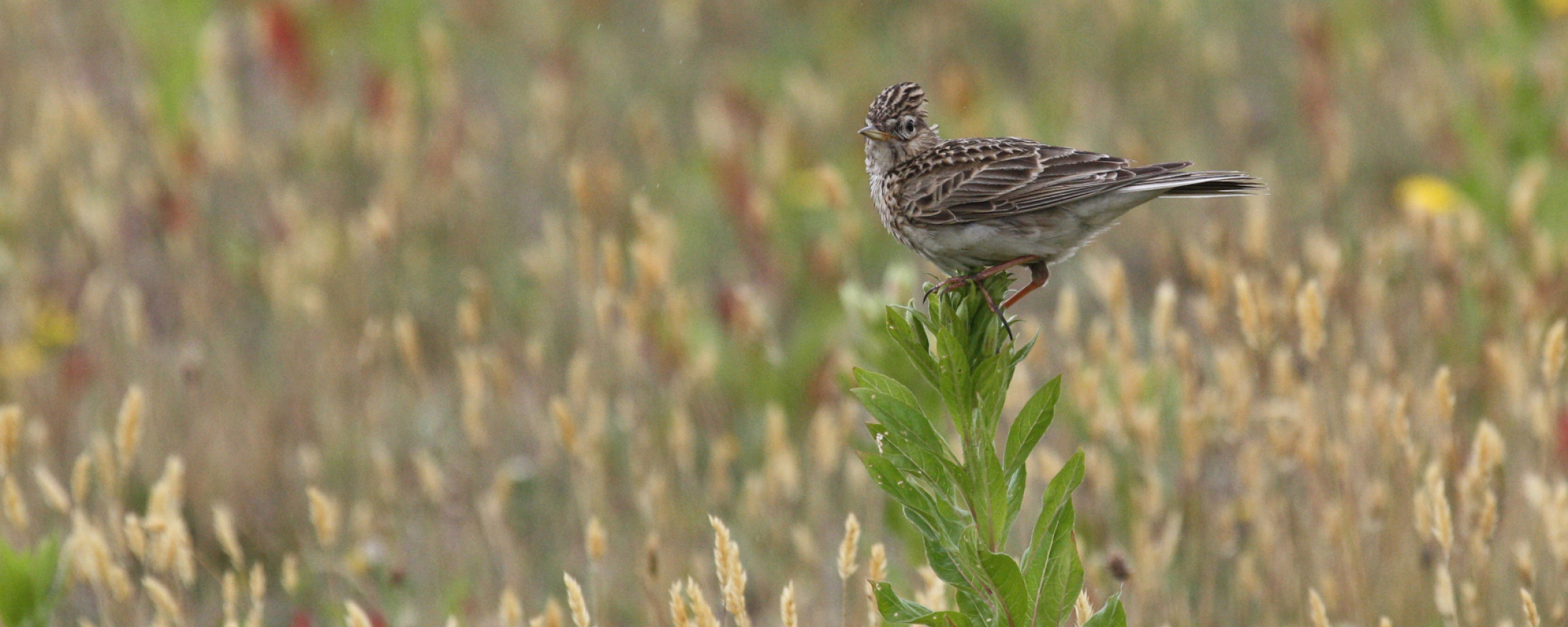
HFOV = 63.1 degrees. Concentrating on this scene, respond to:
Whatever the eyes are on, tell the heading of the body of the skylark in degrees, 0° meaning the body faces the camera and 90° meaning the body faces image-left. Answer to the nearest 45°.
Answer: approximately 90°

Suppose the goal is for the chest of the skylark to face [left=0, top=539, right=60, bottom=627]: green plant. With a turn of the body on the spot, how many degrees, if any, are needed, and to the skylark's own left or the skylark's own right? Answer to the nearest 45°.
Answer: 0° — it already faces it

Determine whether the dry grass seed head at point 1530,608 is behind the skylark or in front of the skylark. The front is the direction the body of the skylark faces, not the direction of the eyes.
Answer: behind

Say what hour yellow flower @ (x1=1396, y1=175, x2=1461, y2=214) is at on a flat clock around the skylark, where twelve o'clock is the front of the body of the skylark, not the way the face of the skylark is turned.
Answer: The yellow flower is roughly at 4 o'clock from the skylark.

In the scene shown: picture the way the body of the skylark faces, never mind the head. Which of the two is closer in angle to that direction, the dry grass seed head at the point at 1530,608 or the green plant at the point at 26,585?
the green plant
